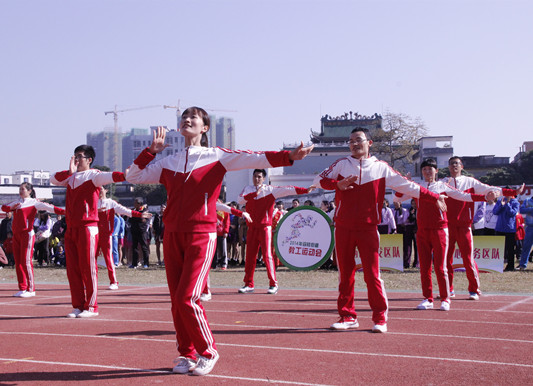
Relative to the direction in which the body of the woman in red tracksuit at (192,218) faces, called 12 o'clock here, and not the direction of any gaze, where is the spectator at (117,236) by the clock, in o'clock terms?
The spectator is roughly at 4 o'clock from the woman in red tracksuit.

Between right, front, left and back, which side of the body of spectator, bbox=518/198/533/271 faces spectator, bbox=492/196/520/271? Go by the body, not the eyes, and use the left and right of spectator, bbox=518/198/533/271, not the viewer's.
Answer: right

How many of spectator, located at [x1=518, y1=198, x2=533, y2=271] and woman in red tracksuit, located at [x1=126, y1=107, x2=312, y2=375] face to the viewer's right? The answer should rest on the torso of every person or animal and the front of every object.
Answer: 0

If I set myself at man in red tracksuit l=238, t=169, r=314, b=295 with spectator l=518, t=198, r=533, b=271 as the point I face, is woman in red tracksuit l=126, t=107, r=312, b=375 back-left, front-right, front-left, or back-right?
back-right

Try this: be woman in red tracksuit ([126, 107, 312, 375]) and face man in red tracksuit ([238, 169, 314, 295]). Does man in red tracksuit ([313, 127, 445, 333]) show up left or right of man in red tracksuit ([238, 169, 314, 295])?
right

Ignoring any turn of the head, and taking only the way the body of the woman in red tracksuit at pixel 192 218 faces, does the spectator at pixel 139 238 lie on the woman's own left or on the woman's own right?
on the woman's own right

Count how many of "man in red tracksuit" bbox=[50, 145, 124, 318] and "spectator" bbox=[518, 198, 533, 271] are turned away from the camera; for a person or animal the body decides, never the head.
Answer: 0
